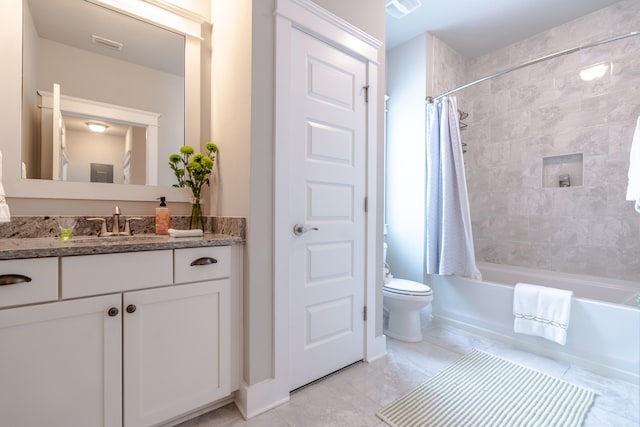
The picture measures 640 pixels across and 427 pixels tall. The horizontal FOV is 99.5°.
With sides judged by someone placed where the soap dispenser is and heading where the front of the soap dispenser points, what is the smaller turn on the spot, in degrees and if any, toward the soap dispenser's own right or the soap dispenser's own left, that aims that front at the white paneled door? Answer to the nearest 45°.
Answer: approximately 45° to the soap dispenser's own left

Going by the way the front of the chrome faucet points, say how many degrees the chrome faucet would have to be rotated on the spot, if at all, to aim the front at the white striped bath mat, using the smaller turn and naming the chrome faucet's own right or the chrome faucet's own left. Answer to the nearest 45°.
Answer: approximately 45° to the chrome faucet's own left

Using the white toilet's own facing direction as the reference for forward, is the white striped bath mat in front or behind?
in front

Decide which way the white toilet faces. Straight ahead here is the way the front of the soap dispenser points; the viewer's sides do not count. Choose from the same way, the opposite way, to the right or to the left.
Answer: the same way

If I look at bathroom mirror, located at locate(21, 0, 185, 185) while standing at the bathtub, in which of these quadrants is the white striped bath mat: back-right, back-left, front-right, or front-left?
front-left

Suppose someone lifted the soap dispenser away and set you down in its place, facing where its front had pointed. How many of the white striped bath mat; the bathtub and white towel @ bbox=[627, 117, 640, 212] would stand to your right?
0

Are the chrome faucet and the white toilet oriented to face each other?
no

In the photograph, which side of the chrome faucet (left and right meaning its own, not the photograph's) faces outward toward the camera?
front

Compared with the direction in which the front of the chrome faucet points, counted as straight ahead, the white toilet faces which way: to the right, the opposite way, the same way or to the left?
the same way

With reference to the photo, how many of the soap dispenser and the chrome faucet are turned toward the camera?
2

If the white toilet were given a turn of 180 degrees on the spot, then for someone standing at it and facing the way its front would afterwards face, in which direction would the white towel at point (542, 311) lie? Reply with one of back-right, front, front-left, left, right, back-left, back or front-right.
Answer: back-right

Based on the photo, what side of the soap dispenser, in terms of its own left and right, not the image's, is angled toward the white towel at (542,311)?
left

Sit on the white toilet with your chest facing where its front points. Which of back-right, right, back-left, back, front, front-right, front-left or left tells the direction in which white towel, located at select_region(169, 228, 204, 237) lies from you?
right

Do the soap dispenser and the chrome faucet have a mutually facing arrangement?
no

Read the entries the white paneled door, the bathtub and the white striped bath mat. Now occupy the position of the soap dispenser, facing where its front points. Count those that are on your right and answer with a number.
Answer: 0

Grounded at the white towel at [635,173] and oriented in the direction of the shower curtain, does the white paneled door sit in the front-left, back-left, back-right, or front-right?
front-left

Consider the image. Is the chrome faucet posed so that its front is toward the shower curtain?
no

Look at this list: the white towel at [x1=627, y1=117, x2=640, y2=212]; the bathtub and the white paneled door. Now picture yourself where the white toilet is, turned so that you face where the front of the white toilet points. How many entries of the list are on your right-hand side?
1

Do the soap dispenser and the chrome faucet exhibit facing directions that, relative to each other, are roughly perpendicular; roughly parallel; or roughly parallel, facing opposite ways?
roughly parallel

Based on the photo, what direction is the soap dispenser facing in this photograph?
toward the camera
